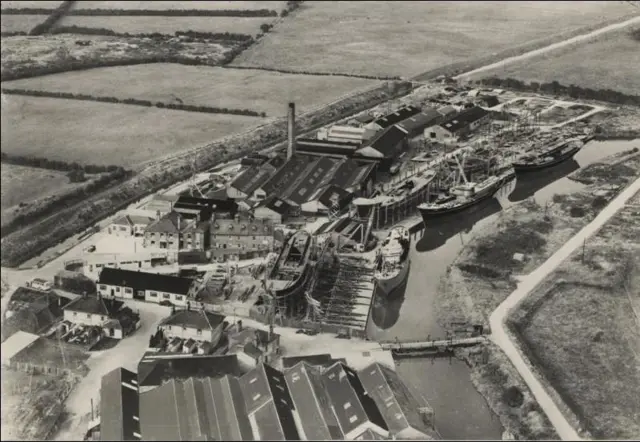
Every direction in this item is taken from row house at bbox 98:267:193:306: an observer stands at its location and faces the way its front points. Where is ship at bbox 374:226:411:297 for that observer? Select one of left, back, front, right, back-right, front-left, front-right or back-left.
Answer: left

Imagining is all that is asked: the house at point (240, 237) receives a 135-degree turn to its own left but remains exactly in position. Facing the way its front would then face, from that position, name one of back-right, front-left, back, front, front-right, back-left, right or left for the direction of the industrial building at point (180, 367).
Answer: back-right

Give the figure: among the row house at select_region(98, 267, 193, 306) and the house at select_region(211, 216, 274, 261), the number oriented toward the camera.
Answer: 2

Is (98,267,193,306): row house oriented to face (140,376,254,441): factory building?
yes

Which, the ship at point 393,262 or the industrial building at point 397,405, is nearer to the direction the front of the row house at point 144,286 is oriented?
the industrial building

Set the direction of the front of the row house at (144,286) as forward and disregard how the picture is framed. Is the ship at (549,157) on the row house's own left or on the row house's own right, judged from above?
on the row house's own left

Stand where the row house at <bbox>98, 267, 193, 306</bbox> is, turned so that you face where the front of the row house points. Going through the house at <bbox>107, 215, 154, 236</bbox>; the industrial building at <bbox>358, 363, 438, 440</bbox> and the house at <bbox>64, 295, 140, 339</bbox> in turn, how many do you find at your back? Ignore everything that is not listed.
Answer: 1

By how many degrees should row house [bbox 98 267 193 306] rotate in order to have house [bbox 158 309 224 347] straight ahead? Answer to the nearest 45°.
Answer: approximately 45° to its left
